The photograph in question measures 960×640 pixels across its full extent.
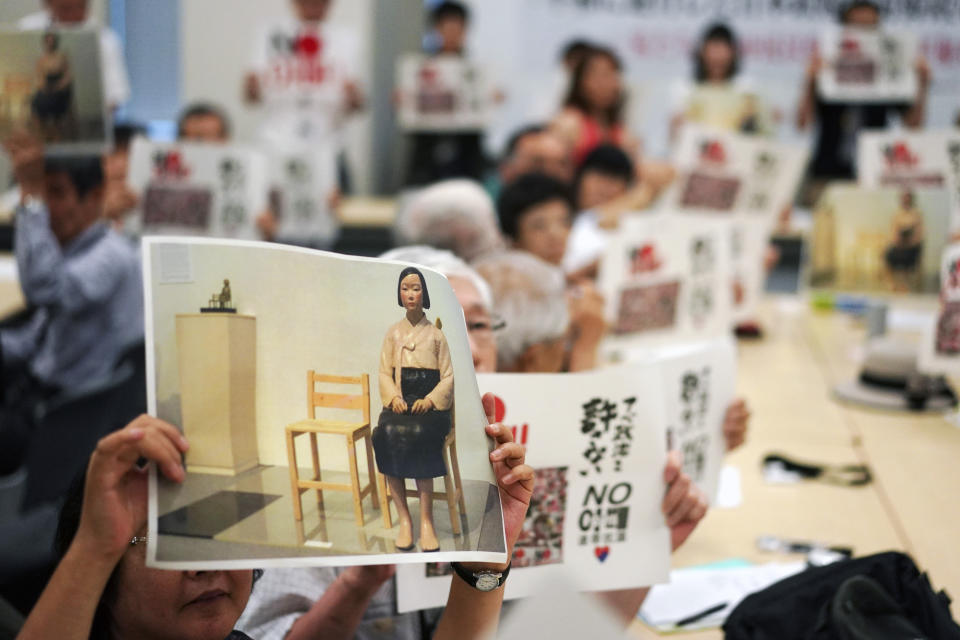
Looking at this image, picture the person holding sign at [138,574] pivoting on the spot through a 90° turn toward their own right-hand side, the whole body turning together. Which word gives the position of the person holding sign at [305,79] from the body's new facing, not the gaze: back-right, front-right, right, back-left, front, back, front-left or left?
back-right

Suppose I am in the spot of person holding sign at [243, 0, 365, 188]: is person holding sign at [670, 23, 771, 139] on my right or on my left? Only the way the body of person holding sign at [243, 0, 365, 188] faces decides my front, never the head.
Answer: on my left

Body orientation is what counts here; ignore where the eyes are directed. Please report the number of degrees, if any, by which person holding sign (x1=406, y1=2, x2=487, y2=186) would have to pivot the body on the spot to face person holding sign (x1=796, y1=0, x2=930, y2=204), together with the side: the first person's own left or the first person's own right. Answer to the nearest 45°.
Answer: approximately 90° to the first person's own left

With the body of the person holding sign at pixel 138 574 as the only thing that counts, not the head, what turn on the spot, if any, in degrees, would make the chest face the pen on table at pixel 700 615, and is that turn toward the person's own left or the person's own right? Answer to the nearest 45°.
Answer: approximately 90° to the person's own left

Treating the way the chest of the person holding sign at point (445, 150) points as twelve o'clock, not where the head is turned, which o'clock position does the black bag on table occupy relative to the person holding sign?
The black bag on table is roughly at 12 o'clock from the person holding sign.

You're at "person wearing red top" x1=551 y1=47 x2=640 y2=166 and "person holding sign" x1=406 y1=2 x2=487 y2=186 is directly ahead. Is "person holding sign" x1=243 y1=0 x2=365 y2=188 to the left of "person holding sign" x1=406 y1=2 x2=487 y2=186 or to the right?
left

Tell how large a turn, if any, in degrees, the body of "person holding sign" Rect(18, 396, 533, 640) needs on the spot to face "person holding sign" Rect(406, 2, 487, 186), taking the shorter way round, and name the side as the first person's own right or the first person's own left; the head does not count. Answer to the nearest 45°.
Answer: approximately 135° to the first person's own left

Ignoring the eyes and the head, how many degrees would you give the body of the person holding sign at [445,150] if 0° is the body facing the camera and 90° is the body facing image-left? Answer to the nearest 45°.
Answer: approximately 0°

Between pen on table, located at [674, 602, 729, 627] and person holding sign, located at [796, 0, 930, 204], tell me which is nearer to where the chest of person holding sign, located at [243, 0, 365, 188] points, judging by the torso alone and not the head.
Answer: the pen on table

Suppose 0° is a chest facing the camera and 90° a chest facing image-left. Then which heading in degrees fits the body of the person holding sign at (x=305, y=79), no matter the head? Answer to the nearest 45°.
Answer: approximately 0°
